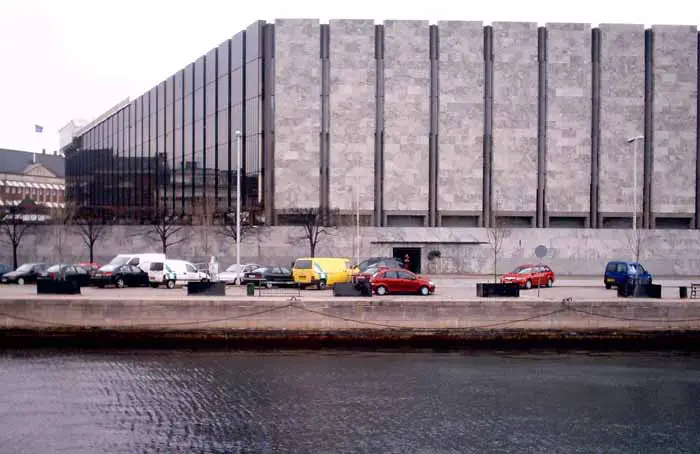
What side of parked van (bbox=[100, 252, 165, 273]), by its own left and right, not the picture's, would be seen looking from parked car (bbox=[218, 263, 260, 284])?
back

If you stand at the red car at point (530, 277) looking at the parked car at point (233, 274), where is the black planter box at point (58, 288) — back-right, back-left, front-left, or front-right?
front-left

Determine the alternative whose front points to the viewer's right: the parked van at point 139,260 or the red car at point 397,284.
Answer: the red car

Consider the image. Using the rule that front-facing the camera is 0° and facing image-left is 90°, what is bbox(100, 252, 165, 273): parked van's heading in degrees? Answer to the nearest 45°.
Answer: approximately 90°

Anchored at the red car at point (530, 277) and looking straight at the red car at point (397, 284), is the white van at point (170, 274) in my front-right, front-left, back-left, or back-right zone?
front-right

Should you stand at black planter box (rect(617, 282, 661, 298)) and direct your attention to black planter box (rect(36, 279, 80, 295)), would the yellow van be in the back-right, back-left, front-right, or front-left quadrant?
front-right

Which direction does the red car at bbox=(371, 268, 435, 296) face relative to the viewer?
to the viewer's right
